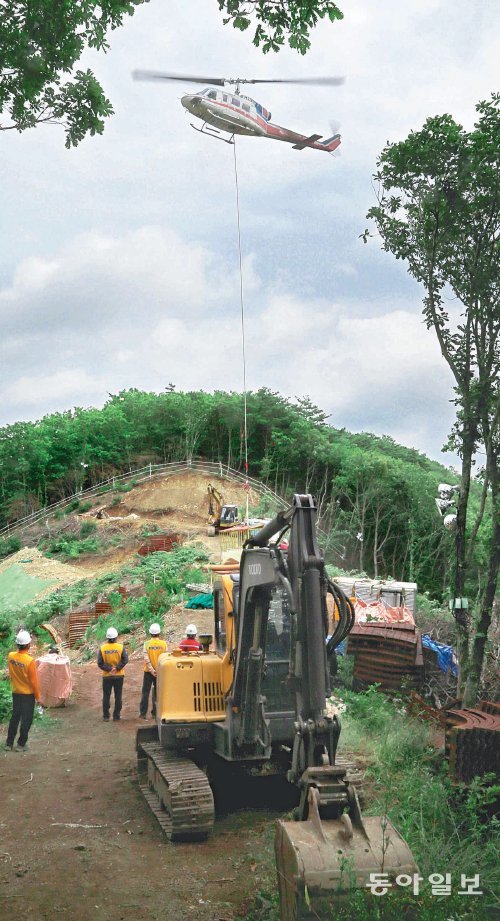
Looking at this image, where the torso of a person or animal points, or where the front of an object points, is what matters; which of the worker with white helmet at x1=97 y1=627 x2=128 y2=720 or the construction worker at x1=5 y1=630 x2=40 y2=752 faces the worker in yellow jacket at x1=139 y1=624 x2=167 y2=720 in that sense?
the construction worker

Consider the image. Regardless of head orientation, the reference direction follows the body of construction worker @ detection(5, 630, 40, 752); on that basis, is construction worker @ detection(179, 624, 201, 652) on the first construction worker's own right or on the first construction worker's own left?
on the first construction worker's own right

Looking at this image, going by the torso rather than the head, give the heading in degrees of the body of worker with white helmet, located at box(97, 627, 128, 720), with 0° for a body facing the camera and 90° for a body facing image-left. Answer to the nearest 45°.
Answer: approximately 180°

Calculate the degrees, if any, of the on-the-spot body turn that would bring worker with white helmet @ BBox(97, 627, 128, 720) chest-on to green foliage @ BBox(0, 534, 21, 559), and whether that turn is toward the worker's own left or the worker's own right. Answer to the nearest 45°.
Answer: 0° — they already face it

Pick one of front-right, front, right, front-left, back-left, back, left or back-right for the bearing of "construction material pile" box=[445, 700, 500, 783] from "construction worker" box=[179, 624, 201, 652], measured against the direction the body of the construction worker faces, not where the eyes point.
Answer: back-right

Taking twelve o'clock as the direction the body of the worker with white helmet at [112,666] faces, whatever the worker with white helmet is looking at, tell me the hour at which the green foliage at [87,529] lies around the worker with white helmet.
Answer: The green foliage is roughly at 12 o'clock from the worker with white helmet.

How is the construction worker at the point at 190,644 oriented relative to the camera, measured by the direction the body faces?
away from the camera

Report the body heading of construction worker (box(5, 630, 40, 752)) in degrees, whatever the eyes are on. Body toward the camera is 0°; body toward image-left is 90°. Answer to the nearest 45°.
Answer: approximately 225°

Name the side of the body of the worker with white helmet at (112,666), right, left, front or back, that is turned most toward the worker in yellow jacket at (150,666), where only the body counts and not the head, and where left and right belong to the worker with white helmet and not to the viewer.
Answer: right

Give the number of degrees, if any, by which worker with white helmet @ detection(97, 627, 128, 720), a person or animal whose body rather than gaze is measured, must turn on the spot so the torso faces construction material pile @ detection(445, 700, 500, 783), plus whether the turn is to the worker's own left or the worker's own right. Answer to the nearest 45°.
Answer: approximately 135° to the worker's own right

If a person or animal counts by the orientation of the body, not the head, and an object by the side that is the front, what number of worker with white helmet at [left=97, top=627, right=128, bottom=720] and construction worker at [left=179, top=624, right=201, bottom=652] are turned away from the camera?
2
